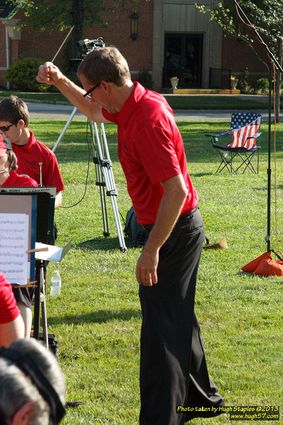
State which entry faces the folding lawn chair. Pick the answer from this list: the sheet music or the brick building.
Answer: the brick building

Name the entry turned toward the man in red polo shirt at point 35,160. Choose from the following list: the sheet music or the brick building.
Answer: the brick building

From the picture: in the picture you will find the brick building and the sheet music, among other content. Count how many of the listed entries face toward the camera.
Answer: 2

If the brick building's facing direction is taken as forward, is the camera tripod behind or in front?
in front

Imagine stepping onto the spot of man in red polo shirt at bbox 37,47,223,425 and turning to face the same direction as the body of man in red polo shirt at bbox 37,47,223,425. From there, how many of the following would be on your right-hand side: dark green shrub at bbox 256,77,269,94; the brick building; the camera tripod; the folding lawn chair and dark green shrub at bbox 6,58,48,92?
5

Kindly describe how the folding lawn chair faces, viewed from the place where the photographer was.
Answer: facing the viewer and to the left of the viewer

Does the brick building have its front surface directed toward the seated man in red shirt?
yes

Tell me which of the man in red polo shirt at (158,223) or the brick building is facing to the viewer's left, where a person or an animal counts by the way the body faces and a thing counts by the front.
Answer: the man in red polo shirt

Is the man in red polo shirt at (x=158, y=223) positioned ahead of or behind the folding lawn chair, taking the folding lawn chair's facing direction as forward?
ahead

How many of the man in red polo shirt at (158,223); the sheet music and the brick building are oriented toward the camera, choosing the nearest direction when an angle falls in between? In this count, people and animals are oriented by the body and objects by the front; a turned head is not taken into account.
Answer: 2

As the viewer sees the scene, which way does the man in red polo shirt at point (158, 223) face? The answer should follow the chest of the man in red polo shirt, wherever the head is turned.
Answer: to the viewer's left

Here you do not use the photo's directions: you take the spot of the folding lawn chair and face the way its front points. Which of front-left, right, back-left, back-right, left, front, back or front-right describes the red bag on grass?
front-left

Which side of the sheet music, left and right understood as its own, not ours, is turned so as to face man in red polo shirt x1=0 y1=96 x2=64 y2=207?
back

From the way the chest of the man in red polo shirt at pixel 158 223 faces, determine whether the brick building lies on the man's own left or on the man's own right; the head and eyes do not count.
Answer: on the man's own right

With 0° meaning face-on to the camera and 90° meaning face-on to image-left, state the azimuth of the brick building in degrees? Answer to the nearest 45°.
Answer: approximately 0°
